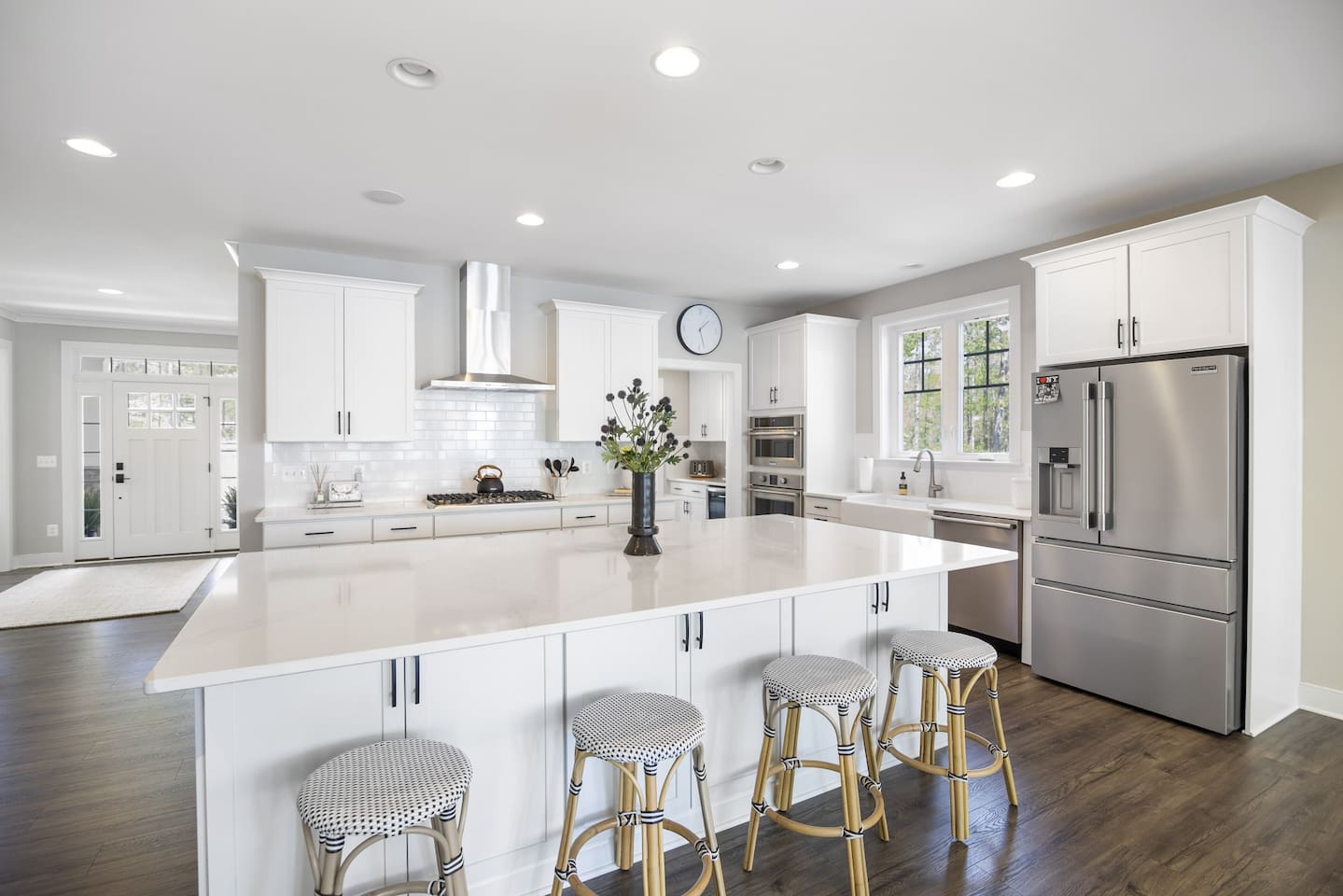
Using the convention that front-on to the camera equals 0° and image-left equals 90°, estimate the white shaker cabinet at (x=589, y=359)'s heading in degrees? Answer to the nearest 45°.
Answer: approximately 315°

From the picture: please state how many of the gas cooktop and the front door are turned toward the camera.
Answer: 2

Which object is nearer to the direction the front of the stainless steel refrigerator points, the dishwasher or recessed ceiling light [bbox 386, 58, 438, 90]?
the recessed ceiling light

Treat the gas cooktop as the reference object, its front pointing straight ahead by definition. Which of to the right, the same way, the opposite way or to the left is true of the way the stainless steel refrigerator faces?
to the right

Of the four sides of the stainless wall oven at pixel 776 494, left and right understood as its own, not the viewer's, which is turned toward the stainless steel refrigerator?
left

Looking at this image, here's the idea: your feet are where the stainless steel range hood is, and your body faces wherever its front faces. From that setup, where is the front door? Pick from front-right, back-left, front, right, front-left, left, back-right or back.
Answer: back-right

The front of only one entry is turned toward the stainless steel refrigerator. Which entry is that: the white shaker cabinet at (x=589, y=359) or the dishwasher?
the white shaker cabinet

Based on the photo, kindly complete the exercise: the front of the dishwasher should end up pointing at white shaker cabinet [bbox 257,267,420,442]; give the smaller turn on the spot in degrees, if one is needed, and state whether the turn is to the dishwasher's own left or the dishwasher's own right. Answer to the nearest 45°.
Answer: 0° — it already faces it

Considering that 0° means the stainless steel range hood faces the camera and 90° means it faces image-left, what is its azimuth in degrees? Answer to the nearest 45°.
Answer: approximately 0°
